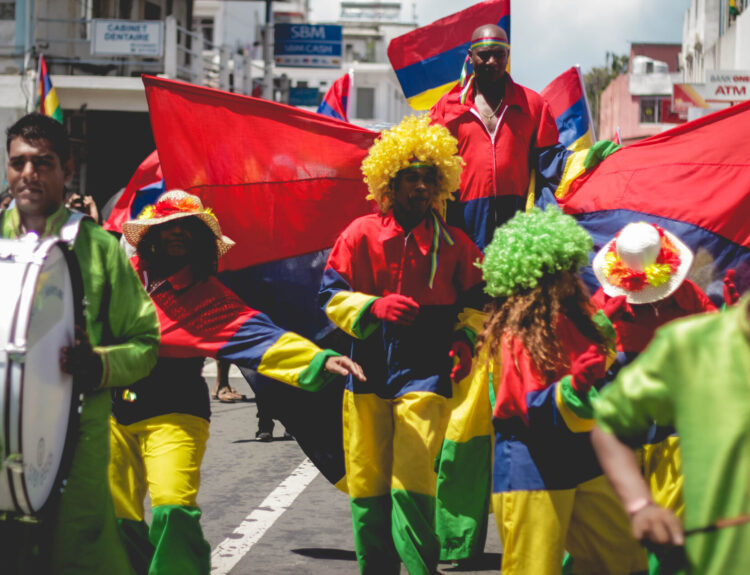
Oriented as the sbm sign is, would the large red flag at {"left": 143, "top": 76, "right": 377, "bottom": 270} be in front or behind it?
in front

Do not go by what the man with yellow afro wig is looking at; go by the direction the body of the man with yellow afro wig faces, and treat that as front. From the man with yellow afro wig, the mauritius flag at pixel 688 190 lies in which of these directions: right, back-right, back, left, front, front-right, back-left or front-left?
back-left

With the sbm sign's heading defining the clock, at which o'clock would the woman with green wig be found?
The woman with green wig is roughly at 12 o'clock from the sbm sign.

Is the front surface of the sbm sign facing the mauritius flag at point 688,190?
yes

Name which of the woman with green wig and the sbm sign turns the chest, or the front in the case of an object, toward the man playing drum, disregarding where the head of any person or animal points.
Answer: the sbm sign

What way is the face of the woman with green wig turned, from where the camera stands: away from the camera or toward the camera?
away from the camera

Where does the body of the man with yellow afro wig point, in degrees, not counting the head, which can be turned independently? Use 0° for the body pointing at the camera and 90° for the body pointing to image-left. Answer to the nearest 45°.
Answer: approximately 0°

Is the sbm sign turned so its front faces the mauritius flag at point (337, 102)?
yes

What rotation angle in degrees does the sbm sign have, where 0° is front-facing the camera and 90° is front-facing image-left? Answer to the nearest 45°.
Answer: approximately 0°
